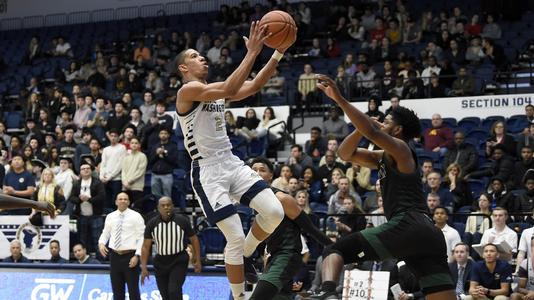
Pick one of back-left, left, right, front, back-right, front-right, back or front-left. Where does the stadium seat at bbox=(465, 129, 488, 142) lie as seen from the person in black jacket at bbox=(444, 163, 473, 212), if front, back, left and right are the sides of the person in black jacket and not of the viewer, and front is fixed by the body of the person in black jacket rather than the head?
back-right

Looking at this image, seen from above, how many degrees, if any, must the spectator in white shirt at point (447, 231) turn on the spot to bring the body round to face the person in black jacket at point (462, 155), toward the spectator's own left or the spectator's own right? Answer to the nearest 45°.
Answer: approximately 135° to the spectator's own right

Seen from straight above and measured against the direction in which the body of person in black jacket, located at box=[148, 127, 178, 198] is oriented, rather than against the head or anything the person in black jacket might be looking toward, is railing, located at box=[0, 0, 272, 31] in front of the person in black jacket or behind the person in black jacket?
behind

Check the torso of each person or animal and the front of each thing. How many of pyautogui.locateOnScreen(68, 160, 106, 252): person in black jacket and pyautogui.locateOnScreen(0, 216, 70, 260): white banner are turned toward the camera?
2

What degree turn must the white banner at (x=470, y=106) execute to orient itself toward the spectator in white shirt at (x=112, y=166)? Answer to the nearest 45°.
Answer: approximately 45° to its right

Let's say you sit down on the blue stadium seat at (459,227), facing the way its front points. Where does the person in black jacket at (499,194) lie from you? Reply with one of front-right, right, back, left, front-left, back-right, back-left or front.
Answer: back

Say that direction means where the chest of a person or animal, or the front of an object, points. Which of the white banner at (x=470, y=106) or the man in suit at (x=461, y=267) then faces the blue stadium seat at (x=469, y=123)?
the white banner

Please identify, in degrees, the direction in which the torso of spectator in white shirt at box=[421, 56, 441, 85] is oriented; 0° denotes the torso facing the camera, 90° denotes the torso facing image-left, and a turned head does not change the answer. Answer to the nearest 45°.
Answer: approximately 45°
